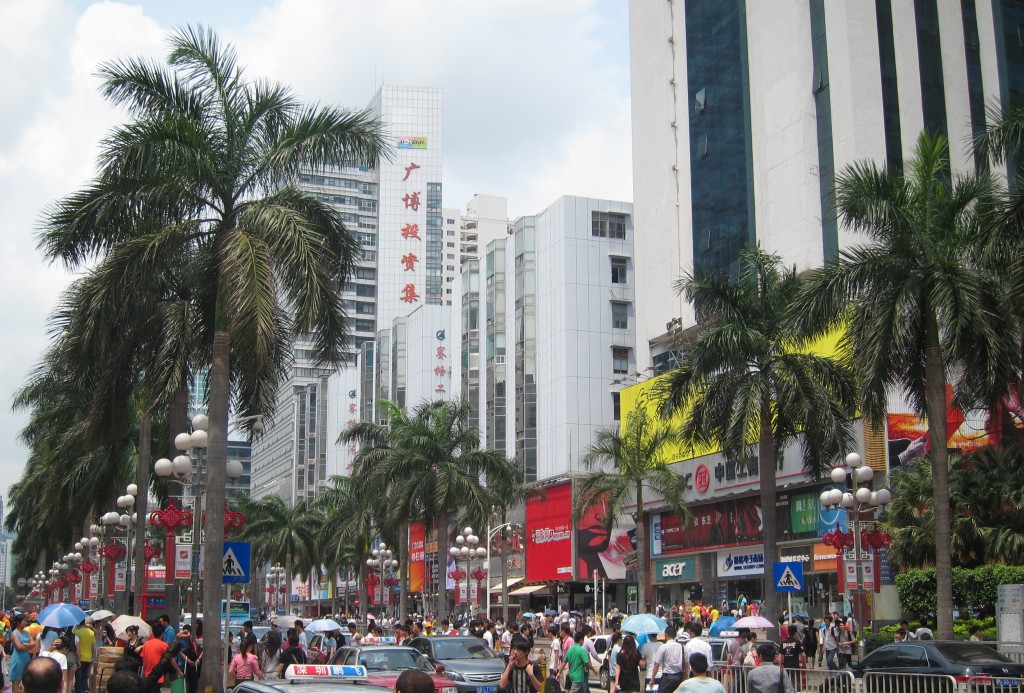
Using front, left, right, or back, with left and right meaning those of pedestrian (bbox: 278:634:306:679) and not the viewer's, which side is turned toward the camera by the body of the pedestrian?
back

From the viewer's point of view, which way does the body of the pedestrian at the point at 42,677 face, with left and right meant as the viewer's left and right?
facing away from the viewer

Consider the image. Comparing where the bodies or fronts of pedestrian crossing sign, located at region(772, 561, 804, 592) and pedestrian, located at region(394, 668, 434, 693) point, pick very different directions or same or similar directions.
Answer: very different directions

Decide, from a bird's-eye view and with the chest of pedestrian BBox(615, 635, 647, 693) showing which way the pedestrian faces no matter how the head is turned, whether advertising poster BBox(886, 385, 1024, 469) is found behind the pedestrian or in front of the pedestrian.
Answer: in front

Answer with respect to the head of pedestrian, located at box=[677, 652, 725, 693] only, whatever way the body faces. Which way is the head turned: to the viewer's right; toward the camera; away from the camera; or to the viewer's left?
away from the camera

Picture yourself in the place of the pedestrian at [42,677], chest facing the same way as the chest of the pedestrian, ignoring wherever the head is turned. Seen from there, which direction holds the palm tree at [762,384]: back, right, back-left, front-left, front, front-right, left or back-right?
front-right

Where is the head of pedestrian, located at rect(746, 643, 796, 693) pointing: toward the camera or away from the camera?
away from the camera

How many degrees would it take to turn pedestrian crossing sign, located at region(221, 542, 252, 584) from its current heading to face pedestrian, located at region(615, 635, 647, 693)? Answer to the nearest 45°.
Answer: approximately 45° to its left
